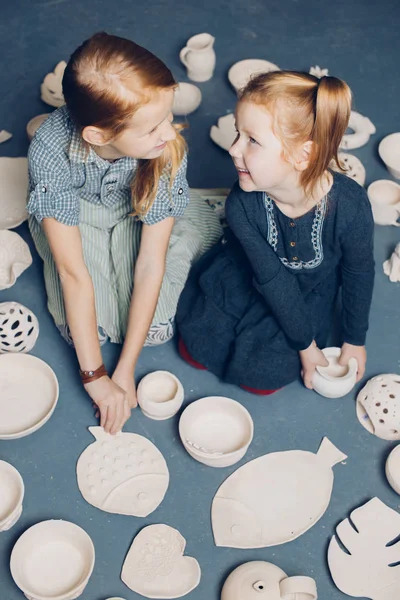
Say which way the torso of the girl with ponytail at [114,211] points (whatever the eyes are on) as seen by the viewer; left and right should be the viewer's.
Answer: facing the viewer

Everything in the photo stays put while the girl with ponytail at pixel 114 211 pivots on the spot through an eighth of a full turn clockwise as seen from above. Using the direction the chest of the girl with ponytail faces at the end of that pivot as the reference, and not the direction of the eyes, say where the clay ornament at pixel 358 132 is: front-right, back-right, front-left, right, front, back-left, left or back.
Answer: back

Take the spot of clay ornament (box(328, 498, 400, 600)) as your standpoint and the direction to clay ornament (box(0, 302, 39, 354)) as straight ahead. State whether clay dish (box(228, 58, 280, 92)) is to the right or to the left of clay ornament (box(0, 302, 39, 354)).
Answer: right

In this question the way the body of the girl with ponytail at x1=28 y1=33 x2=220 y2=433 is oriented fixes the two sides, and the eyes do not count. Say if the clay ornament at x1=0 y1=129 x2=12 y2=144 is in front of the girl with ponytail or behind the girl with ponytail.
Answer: behind

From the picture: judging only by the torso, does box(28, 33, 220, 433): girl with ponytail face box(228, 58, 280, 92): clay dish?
no

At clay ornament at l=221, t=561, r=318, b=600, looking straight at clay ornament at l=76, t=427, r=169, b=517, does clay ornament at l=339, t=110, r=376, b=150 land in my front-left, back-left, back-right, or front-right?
front-right

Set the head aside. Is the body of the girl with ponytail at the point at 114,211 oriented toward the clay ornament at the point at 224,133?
no

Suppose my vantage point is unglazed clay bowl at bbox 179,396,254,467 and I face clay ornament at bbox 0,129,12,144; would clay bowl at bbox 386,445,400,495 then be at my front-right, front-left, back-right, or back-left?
back-right

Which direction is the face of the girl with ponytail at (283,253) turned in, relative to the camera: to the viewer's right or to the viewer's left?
to the viewer's left

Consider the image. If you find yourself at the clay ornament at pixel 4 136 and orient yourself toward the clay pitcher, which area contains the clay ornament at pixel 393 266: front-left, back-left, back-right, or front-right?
front-right
